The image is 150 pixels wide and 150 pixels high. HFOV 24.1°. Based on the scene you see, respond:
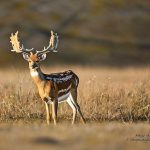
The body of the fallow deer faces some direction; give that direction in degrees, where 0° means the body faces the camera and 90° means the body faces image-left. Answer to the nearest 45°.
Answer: approximately 45°
